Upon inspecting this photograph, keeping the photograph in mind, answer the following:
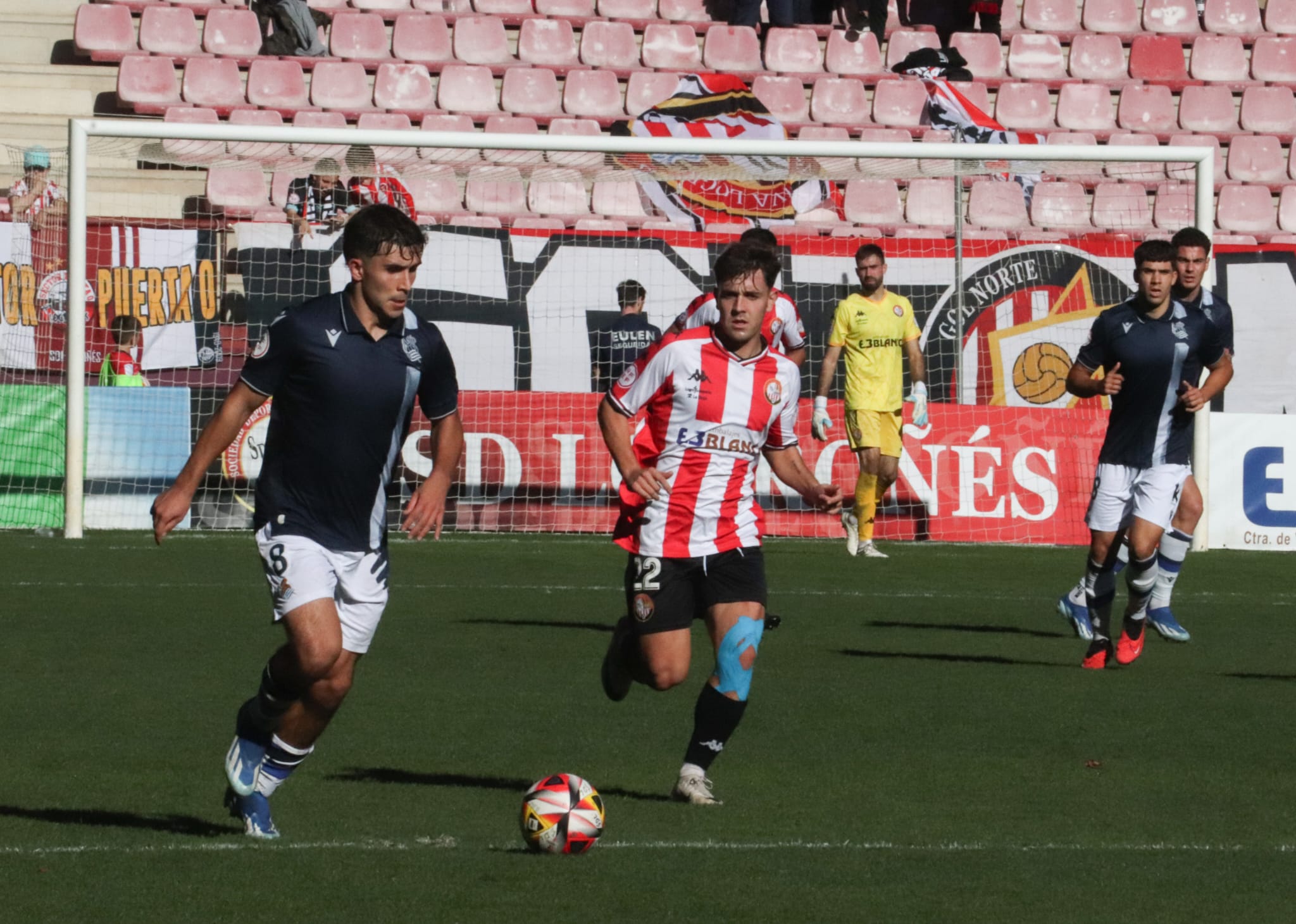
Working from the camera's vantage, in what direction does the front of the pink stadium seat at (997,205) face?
facing the viewer

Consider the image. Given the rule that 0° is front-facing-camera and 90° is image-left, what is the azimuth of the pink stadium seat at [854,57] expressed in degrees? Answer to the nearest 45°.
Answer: approximately 0°

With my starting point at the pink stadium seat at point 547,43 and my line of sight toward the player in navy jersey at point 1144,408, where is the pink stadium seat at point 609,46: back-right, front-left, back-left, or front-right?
front-left

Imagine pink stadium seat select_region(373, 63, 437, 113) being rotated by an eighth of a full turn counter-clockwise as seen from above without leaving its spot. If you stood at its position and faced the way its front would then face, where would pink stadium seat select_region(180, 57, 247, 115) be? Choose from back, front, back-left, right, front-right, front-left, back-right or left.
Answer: back-right

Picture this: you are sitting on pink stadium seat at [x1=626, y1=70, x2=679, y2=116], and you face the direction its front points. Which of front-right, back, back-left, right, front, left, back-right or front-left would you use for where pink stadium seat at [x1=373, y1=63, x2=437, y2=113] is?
right

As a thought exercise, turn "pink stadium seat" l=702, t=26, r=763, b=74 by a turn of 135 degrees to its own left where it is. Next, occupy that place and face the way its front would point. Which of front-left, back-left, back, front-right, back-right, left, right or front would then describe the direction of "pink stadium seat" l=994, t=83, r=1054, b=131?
front-right

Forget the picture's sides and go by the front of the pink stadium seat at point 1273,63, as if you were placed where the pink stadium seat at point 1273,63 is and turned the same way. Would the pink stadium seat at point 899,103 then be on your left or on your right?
on your right

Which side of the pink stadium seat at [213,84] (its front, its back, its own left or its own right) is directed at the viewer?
front

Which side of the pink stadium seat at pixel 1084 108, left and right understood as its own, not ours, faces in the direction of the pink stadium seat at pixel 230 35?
right

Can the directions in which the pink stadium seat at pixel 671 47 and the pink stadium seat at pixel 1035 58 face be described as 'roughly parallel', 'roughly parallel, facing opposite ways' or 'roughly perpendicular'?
roughly parallel

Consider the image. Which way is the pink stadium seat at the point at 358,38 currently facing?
toward the camera

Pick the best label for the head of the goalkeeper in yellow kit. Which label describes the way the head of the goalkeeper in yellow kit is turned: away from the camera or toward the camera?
toward the camera

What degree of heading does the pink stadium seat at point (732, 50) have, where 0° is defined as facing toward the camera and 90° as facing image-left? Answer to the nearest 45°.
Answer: approximately 0°

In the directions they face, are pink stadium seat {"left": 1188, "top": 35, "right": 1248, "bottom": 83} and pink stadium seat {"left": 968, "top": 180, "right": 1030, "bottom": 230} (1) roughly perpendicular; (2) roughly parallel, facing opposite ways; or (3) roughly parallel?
roughly parallel

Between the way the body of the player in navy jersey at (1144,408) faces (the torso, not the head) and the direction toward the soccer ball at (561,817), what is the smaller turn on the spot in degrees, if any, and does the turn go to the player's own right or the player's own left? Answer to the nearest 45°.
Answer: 0° — they already face it
